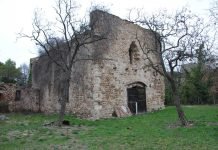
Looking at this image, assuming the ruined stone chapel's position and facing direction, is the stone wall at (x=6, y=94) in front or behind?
behind

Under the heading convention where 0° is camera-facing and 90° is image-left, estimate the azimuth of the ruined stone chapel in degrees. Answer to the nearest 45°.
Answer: approximately 315°

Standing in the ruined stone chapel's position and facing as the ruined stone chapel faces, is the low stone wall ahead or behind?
behind
